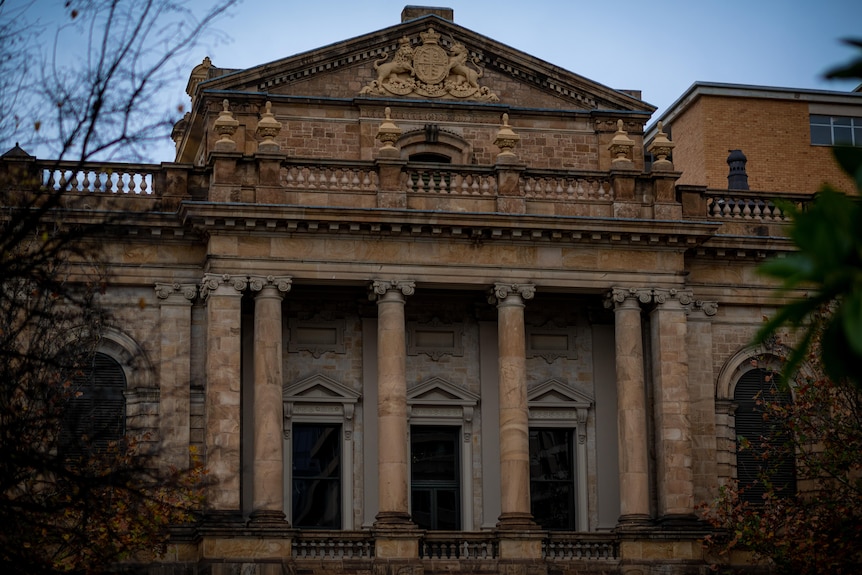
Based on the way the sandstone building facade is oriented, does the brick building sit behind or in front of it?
behind

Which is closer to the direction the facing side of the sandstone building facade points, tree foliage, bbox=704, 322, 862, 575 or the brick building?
the tree foliage

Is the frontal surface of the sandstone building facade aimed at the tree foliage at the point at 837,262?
yes

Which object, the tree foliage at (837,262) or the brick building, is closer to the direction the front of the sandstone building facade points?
the tree foliage

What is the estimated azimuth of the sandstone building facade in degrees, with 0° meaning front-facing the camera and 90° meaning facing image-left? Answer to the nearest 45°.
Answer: approximately 0°
